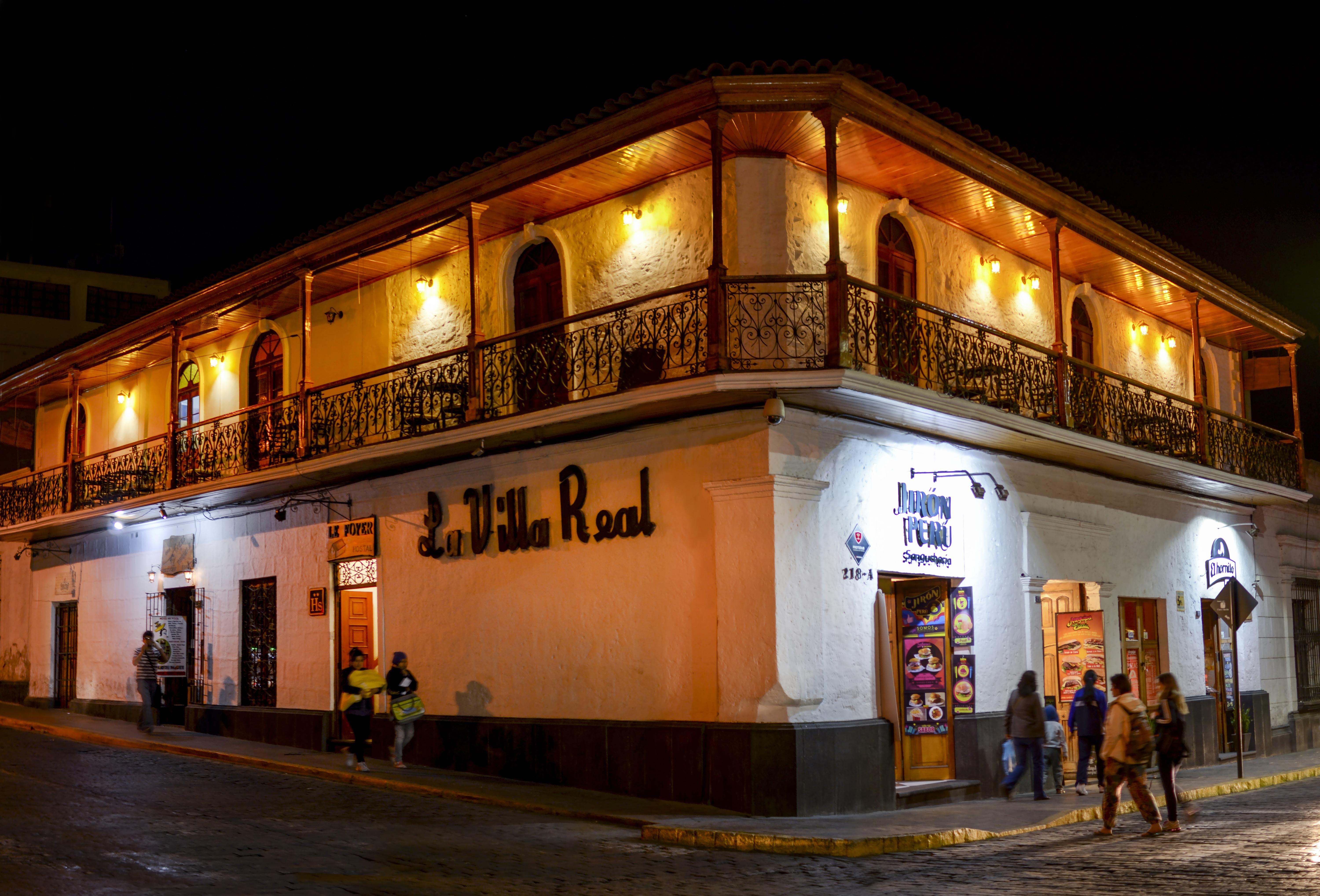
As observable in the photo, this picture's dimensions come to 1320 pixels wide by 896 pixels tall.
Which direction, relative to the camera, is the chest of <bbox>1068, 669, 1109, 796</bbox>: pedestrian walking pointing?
away from the camera

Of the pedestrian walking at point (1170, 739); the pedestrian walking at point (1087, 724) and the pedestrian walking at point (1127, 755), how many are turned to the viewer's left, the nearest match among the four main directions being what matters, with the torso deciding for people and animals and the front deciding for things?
2

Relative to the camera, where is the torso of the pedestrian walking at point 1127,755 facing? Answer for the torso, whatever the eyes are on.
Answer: to the viewer's left

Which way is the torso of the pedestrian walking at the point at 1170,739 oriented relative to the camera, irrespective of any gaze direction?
to the viewer's left

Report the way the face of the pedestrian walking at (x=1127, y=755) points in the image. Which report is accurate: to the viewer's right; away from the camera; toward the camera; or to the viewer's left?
to the viewer's left
